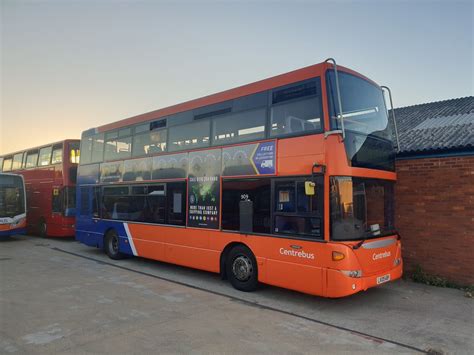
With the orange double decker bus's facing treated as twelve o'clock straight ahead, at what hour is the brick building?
The brick building is roughly at 10 o'clock from the orange double decker bus.

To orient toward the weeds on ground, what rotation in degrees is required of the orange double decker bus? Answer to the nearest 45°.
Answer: approximately 45° to its left
